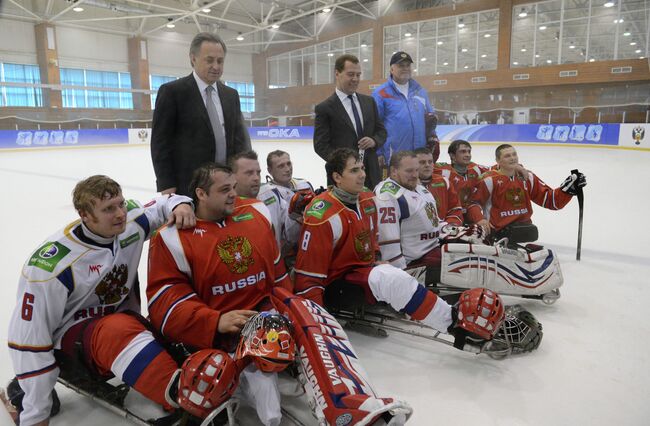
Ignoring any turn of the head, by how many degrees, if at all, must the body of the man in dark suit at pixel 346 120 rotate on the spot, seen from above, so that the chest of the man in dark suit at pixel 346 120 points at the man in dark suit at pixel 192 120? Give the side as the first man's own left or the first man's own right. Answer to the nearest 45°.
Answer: approximately 90° to the first man's own right

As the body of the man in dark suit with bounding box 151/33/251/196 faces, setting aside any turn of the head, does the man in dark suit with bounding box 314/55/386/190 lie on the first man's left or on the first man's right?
on the first man's left

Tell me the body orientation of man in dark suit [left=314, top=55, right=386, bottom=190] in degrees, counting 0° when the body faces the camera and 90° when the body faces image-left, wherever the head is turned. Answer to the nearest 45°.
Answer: approximately 315°

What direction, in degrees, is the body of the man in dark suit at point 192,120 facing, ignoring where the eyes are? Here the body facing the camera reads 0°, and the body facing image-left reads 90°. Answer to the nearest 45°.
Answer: approximately 315°
